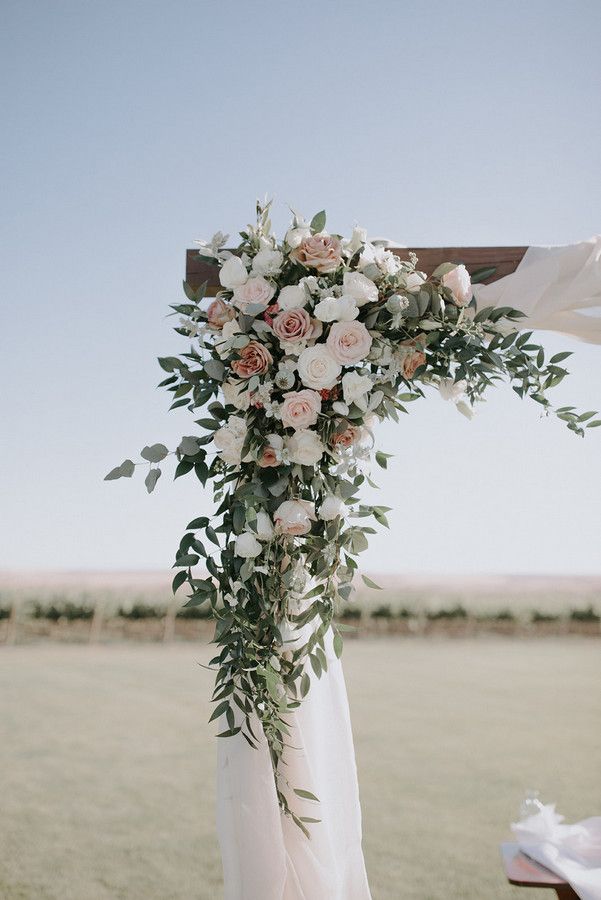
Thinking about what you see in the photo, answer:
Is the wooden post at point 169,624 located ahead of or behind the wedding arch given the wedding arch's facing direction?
behind

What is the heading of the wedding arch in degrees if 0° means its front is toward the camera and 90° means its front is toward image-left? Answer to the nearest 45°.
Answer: approximately 0°

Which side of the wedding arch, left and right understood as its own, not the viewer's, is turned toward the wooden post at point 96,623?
back
